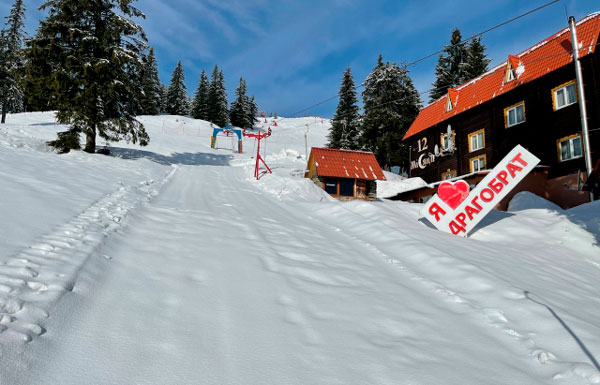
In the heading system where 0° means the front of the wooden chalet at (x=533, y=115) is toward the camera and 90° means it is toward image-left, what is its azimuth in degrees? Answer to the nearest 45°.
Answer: approximately 45°

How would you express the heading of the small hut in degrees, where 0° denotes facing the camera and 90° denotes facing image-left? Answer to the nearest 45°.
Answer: approximately 0°

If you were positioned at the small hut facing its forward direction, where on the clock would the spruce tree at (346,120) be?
The spruce tree is roughly at 6 o'clock from the small hut.

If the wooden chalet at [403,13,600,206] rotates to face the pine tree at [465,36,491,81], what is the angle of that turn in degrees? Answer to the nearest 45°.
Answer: approximately 135° to its right

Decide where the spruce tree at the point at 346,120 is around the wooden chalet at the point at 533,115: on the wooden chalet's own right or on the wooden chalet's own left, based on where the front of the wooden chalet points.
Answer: on the wooden chalet's own right

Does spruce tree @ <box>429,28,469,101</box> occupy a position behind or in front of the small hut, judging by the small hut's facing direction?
behind
